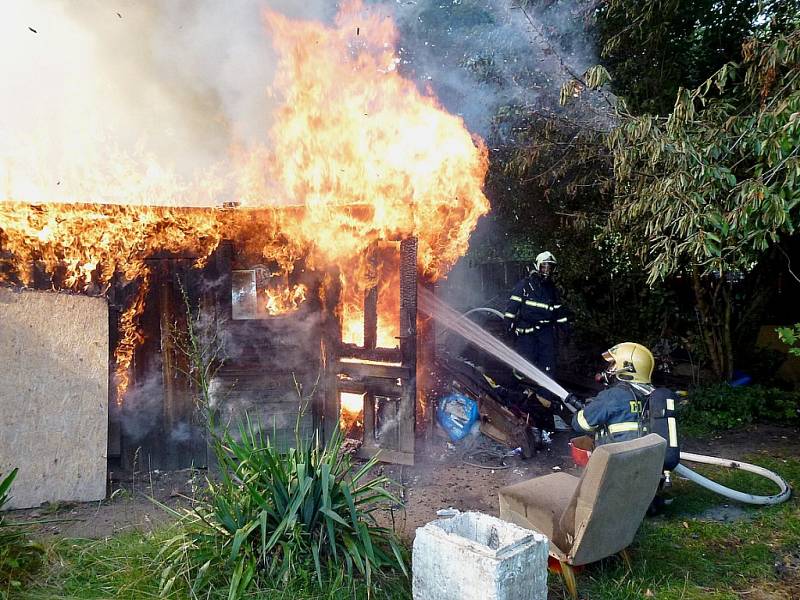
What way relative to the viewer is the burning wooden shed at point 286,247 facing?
toward the camera

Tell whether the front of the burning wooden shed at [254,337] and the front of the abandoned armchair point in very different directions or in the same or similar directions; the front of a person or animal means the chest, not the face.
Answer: very different directions

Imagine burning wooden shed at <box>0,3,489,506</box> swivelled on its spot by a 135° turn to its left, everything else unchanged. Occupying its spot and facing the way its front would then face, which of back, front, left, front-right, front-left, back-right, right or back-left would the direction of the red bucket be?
right

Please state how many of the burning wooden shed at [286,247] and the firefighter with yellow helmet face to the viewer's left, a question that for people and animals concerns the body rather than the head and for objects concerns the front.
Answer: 1

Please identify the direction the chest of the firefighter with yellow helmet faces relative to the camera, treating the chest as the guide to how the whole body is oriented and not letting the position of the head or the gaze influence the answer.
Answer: to the viewer's left

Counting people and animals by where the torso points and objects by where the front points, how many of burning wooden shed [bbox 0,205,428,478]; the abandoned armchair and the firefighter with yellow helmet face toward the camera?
1

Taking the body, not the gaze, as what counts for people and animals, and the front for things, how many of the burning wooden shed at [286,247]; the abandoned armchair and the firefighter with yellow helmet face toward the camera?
1

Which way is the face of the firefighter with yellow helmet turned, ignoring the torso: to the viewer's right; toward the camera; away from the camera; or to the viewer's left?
to the viewer's left

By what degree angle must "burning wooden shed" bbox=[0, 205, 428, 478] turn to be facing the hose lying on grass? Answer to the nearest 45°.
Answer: approximately 45° to its left

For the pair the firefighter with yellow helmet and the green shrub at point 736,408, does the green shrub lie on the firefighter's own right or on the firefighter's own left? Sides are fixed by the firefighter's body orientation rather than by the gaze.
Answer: on the firefighter's own right

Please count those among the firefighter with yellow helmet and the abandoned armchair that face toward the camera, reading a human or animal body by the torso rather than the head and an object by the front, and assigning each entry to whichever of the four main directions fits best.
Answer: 0

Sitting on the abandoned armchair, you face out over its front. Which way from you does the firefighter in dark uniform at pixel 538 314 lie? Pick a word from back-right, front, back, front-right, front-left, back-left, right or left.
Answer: front-right

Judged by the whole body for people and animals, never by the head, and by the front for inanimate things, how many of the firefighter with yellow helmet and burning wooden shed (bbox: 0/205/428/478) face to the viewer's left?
1

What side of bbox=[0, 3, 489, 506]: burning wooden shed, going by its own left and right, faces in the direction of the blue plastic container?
left

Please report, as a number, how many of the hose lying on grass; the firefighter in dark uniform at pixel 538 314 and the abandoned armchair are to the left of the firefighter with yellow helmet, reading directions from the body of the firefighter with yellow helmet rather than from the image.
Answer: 1
